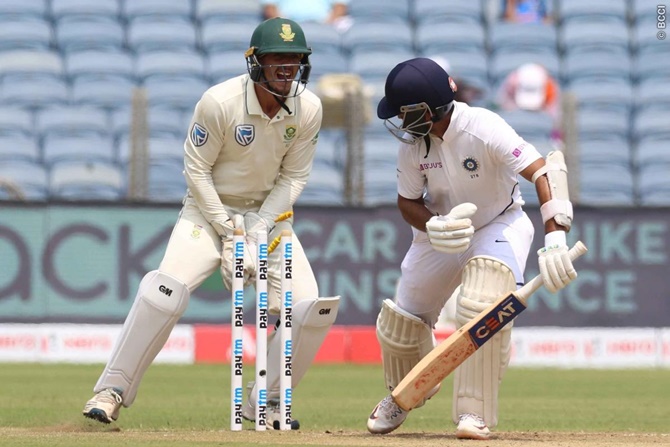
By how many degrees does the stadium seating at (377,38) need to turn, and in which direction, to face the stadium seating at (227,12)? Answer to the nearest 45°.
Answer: approximately 90° to its right

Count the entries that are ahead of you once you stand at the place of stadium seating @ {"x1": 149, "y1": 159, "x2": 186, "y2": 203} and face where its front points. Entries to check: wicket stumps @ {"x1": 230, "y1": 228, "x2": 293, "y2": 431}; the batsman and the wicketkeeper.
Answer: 3

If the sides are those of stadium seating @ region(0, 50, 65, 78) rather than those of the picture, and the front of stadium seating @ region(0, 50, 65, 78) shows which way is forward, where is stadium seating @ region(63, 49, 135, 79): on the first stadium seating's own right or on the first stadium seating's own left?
on the first stadium seating's own left

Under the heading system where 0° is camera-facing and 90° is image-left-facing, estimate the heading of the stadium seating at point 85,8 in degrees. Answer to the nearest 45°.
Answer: approximately 0°

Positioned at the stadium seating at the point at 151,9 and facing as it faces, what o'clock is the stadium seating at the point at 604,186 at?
the stadium seating at the point at 604,186 is roughly at 10 o'clock from the stadium seating at the point at 151,9.
